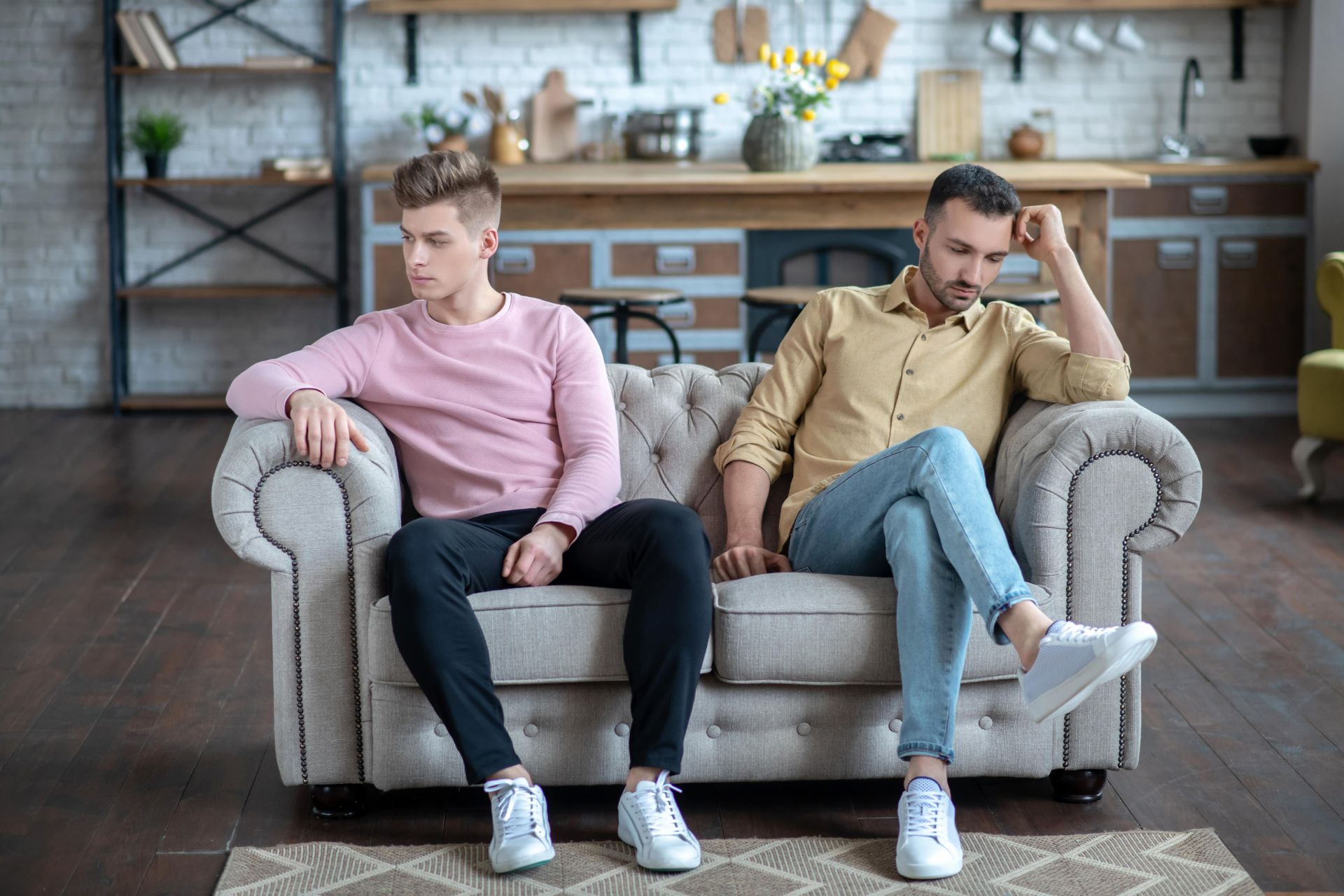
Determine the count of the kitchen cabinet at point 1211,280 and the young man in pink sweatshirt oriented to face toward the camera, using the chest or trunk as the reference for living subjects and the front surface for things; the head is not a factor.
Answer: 2

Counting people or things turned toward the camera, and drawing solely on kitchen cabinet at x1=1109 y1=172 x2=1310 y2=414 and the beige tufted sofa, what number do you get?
2

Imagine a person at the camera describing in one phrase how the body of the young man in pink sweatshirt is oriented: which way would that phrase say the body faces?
toward the camera

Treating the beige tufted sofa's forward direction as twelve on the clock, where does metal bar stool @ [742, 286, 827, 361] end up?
The metal bar stool is roughly at 6 o'clock from the beige tufted sofa.

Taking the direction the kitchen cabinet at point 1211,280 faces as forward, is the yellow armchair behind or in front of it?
in front

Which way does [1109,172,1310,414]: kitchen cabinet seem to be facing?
toward the camera

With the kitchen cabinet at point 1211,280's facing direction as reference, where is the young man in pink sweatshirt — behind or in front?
in front

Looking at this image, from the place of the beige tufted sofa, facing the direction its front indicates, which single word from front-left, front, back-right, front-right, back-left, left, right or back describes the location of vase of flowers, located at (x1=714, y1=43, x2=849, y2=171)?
back
